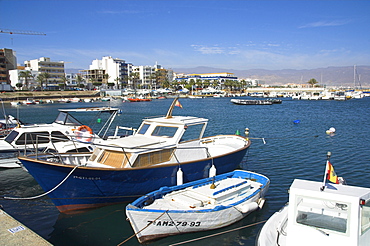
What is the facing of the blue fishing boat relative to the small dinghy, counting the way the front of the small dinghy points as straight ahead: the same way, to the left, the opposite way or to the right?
the same way

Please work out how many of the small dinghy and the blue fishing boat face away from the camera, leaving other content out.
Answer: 0

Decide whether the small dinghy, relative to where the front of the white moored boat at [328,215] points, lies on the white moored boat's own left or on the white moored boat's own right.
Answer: on the white moored boat's own right

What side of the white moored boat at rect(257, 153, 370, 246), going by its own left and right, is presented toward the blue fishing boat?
right
